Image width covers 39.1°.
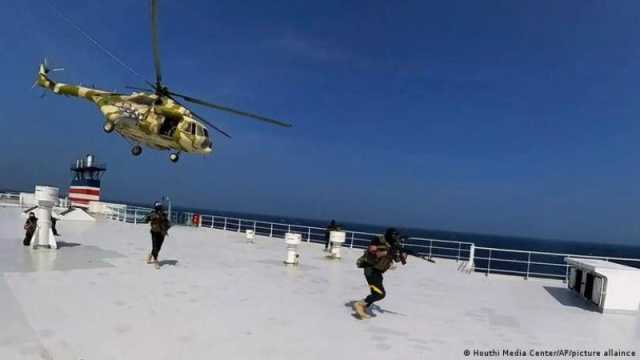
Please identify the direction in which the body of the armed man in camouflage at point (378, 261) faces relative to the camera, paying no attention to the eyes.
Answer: to the viewer's right

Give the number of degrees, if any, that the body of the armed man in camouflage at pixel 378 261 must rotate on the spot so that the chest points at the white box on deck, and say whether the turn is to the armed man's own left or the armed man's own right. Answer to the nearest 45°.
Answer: approximately 45° to the armed man's own left

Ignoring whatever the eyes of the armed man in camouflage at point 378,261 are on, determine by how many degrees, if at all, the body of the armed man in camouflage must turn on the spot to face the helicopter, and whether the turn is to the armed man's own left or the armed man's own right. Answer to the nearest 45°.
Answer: approximately 135° to the armed man's own left

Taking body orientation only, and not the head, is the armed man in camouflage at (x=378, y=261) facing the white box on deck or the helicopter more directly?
the white box on deck
